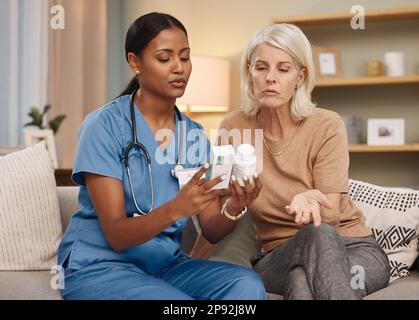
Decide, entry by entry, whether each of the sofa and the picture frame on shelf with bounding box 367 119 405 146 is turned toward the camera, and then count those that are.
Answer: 2

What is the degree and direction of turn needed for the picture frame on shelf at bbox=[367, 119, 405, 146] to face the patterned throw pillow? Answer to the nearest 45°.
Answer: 0° — it already faces it

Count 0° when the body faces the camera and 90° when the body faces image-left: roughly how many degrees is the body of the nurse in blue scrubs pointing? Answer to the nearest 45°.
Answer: approximately 315°

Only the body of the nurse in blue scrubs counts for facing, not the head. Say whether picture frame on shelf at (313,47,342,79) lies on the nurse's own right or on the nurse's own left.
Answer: on the nurse's own left

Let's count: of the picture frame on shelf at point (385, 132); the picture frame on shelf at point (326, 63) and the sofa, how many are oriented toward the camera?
3

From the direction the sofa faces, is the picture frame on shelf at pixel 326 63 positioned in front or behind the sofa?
behind

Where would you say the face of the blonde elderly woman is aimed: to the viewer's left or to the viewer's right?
to the viewer's left

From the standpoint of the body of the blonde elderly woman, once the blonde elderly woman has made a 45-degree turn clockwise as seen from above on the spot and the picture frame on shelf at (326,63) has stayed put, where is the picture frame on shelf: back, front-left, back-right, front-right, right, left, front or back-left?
right

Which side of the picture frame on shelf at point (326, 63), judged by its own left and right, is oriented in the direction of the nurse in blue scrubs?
front

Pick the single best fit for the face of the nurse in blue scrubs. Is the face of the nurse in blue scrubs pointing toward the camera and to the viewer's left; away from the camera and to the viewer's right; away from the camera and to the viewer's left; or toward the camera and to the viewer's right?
toward the camera and to the viewer's right

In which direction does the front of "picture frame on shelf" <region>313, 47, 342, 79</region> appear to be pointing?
toward the camera

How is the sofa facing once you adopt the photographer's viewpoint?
facing the viewer
